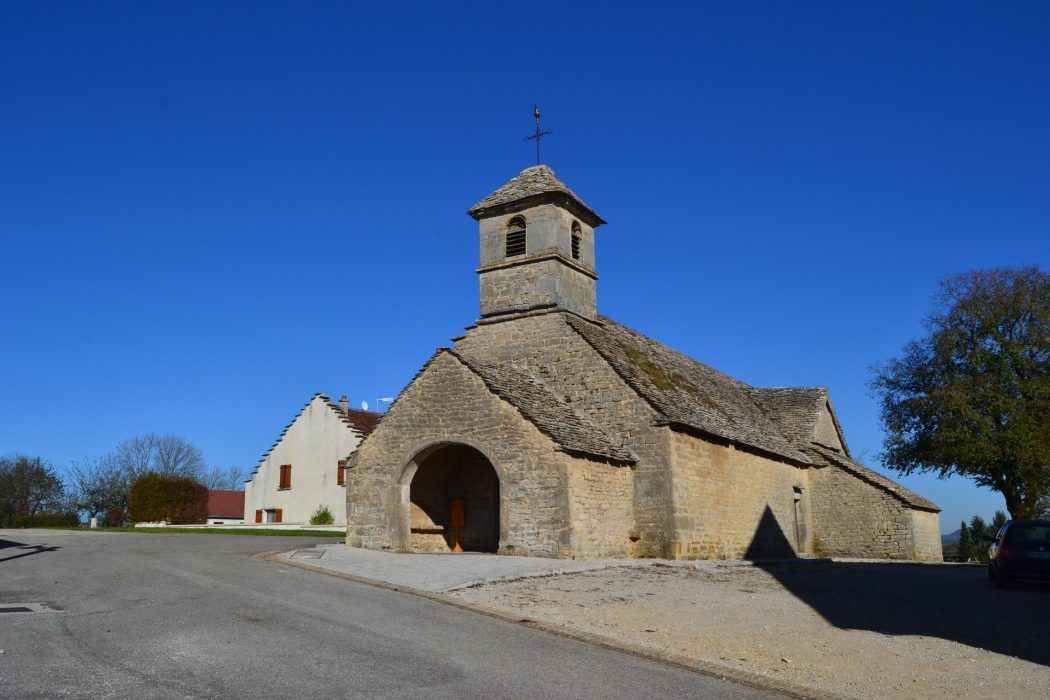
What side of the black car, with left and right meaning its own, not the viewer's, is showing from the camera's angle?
back

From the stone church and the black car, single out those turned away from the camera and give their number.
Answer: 1

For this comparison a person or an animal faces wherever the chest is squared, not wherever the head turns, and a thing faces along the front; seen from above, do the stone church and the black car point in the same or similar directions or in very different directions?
very different directions

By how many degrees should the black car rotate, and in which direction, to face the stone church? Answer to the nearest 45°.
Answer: approximately 90° to its left

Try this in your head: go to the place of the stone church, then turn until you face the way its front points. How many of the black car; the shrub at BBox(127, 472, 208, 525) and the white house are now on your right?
2

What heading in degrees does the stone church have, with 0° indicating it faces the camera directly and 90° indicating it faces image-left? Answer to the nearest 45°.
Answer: approximately 45°

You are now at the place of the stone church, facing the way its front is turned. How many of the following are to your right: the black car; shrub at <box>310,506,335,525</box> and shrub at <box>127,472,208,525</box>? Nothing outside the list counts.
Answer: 2

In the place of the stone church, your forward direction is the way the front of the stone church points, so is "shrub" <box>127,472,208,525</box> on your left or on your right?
on your right

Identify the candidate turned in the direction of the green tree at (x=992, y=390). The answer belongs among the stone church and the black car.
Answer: the black car

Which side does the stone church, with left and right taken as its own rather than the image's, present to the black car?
left

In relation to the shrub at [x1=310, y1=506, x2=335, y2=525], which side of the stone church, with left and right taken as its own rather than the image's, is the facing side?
right

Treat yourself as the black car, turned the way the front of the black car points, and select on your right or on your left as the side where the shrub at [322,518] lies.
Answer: on your left

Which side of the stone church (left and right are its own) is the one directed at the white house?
right
